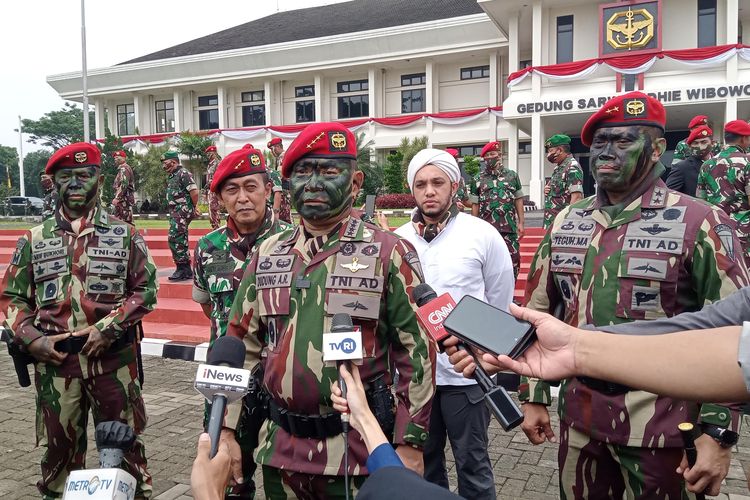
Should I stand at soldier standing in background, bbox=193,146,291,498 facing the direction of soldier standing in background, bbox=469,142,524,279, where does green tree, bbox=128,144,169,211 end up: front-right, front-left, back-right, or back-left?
front-left

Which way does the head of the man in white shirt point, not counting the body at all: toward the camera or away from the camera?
toward the camera

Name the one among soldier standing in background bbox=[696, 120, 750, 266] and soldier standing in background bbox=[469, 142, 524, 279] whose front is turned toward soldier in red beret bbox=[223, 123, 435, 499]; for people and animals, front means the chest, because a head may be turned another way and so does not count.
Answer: soldier standing in background bbox=[469, 142, 524, 279]

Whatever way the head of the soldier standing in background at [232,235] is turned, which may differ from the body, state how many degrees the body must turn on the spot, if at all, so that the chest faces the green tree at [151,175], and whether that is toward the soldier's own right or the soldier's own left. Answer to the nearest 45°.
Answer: approximately 180°

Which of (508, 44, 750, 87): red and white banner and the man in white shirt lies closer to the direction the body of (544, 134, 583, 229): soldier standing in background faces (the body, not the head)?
the man in white shirt

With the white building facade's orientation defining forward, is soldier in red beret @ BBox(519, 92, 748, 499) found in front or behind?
in front

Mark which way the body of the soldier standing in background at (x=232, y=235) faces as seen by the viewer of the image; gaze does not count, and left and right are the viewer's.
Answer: facing the viewer

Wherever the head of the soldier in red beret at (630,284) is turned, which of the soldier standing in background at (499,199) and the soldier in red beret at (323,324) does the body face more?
the soldier in red beret

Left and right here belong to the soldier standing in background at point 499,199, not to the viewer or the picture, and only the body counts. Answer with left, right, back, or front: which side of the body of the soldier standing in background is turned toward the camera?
front

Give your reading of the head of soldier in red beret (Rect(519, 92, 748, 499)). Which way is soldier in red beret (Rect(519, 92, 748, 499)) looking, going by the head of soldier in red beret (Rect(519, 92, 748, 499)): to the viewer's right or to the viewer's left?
to the viewer's left

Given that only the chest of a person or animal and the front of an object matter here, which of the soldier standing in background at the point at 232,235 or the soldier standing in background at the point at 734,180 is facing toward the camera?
the soldier standing in background at the point at 232,235

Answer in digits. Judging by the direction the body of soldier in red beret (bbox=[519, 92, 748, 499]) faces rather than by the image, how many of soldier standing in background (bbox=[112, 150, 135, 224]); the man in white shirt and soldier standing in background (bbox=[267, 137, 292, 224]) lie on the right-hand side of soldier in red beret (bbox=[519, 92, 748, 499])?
3

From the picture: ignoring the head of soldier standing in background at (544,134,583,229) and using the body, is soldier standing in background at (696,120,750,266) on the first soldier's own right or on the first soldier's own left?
on the first soldier's own left

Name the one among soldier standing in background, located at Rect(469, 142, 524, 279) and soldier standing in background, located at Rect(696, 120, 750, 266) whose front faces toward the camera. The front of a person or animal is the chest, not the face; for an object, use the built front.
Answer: soldier standing in background, located at Rect(469, 142, 524, 279)

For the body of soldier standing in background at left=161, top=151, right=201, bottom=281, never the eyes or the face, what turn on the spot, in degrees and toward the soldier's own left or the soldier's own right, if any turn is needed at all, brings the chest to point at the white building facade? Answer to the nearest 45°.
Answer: approximately 180°

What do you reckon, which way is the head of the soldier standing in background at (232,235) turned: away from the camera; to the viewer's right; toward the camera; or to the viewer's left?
toward the camera

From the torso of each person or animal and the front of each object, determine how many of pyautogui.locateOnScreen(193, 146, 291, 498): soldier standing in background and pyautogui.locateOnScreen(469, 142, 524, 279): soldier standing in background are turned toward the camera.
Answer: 2

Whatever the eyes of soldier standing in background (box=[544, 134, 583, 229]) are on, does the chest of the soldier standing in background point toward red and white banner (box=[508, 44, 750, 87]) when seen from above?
no

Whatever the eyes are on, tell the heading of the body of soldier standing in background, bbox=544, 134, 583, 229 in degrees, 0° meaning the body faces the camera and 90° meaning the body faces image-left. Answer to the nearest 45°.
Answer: approximately 45°
